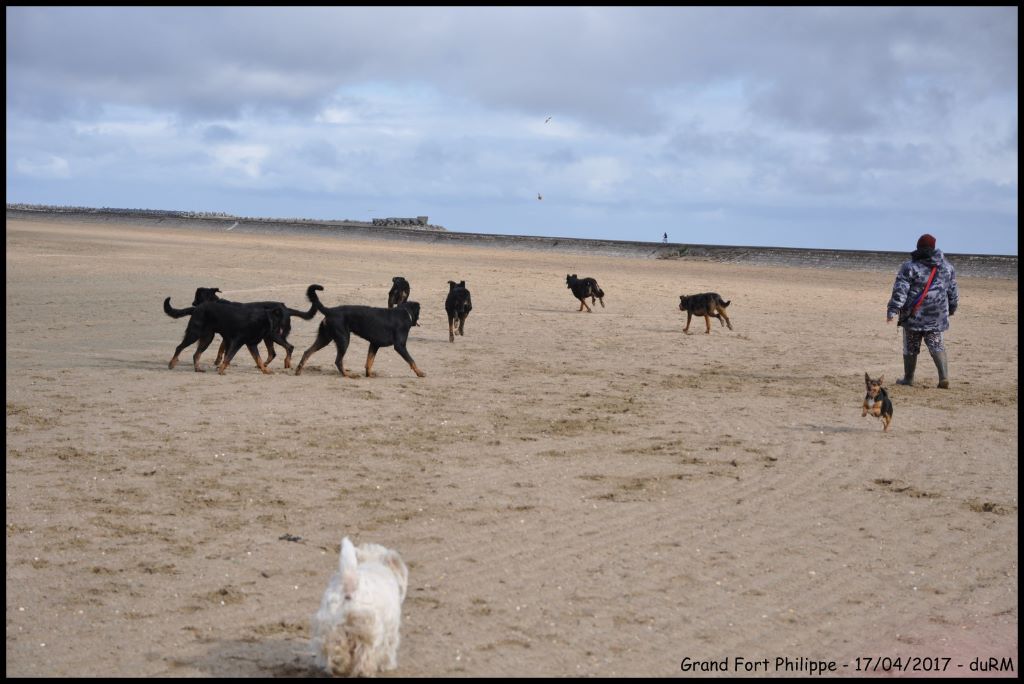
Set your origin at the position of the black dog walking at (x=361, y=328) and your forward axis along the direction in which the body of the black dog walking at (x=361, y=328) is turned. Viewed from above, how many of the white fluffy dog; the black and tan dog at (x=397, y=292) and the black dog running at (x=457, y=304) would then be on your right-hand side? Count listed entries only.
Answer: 1

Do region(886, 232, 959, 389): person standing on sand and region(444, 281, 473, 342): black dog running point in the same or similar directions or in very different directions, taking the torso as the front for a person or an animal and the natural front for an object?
very different directions

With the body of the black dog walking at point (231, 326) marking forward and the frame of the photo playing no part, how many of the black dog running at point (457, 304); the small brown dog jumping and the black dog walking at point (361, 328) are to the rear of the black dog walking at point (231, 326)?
0

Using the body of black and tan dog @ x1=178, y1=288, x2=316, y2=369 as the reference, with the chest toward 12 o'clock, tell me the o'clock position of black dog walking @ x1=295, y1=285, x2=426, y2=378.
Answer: The black dog walking is roughly at 7 o'clock from the black and tan dog.

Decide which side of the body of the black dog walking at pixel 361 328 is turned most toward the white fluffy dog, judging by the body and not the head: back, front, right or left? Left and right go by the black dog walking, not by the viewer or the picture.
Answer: right

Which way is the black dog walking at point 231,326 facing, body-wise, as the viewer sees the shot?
to the viewer's right

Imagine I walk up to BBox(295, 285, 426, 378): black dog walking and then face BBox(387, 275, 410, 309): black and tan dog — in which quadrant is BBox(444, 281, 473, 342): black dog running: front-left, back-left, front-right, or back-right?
front-right

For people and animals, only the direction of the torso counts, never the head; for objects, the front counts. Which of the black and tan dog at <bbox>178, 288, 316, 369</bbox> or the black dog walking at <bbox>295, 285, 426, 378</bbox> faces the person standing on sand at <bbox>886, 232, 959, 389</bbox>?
the black dog walking

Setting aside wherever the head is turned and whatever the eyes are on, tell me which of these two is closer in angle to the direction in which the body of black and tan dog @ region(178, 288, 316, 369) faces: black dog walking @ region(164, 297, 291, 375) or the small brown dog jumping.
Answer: the black dog walking

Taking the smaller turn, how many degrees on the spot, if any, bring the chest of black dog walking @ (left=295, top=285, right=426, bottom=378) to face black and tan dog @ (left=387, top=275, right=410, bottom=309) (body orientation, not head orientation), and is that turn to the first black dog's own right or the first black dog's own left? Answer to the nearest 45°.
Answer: approximately 90° to the first black dog's own left

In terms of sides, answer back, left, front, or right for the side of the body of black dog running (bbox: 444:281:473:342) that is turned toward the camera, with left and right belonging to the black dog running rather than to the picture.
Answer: front

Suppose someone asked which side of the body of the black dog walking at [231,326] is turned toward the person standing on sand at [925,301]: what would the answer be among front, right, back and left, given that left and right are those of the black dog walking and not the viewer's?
front

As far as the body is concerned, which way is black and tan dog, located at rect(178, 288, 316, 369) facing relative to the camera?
to the viewer's left

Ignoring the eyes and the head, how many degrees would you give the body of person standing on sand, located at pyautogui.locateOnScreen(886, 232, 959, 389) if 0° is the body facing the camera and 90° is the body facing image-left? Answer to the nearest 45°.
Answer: approximately 180°

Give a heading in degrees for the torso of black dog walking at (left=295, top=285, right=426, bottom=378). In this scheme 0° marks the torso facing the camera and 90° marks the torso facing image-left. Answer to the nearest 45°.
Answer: approximately 270°

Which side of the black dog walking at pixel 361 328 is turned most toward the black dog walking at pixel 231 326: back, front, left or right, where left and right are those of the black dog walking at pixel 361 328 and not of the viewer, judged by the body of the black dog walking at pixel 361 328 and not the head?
back

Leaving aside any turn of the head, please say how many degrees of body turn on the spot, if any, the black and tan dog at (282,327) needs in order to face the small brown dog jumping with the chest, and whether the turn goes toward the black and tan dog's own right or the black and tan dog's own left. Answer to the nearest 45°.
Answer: approximately 135° to the black and tan dog's own left

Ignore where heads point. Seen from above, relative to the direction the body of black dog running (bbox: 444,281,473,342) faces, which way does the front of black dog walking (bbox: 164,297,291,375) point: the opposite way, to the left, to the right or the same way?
to the left

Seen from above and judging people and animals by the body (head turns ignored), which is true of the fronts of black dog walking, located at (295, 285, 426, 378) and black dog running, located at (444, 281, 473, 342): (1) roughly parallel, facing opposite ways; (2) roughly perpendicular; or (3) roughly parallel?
roughly perpendicular

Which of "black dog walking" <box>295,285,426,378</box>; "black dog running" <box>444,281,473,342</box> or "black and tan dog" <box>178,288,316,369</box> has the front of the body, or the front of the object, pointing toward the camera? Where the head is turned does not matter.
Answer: "black dog running" <box>444,281,473,342</box>

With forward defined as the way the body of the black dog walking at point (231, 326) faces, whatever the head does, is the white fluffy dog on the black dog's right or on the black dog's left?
on the black dog's right
